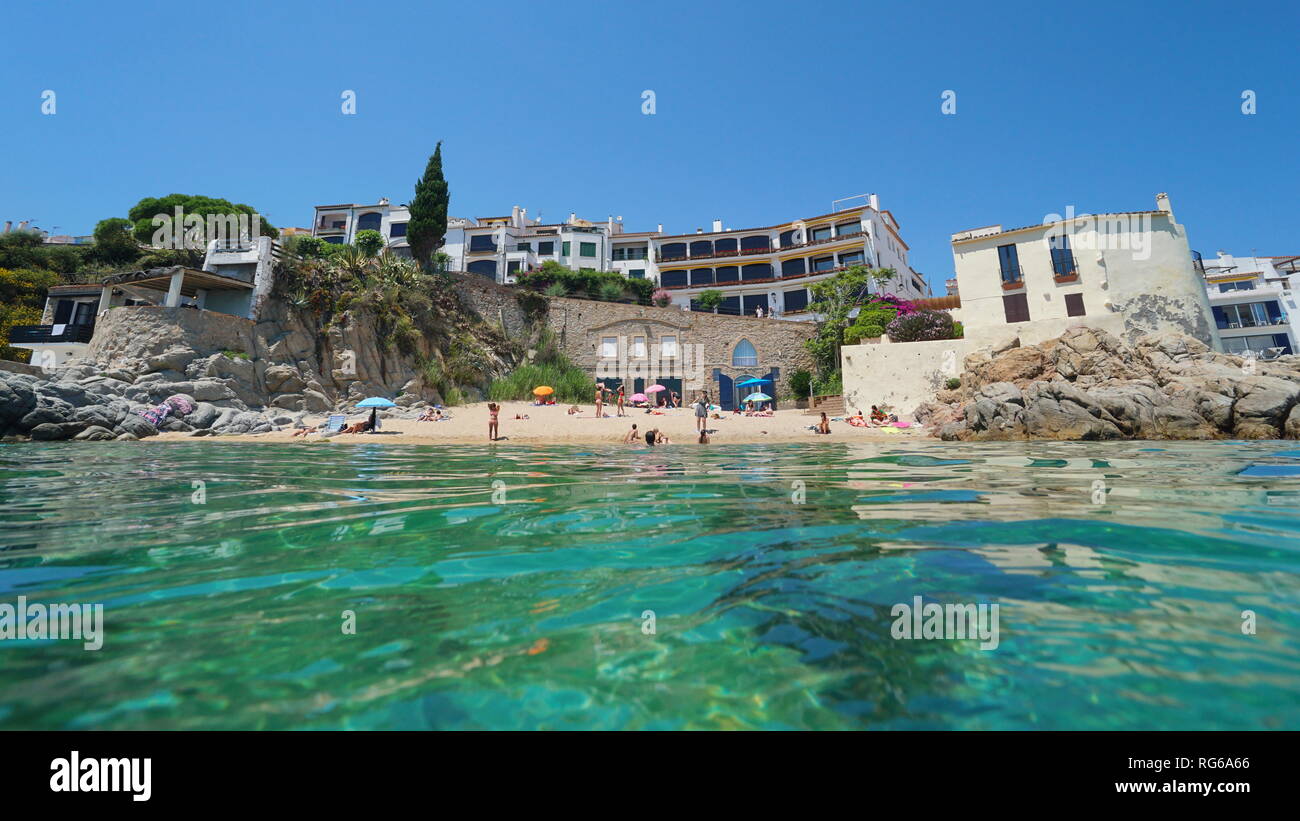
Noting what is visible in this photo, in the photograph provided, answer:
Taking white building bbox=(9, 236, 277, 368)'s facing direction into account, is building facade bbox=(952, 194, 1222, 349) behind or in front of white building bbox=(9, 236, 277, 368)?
in front

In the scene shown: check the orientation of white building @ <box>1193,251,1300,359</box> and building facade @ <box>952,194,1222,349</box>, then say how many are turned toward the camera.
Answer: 2

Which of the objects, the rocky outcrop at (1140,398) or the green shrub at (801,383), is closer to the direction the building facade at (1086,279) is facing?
the rocky outcrop

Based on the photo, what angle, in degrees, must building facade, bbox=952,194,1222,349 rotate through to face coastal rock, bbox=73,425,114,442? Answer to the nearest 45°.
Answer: approximately 45° to its right

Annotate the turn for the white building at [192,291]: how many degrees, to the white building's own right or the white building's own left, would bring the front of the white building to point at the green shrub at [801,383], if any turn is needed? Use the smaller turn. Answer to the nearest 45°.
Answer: approximately 45° to the white building's own left

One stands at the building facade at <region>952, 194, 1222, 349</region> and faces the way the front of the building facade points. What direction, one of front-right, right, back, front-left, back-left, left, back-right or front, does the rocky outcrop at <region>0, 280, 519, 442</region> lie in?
front-right

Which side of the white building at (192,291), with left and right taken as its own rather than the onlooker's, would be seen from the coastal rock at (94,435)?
front

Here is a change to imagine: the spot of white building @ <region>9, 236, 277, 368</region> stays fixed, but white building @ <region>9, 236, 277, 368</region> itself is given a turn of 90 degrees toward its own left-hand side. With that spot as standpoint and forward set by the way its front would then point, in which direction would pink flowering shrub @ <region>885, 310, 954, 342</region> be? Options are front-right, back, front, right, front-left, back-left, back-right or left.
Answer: front-right

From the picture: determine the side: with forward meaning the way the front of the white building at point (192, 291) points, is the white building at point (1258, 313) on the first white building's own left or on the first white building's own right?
on the first white building's own left

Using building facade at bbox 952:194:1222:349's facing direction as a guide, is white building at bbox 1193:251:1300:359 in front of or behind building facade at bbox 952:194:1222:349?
behind

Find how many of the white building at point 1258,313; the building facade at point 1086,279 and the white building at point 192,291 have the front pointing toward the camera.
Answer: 3

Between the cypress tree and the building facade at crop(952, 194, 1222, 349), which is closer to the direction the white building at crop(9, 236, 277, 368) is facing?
the building facade

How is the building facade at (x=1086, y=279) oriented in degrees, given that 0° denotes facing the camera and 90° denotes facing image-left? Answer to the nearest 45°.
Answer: approximately 0°
